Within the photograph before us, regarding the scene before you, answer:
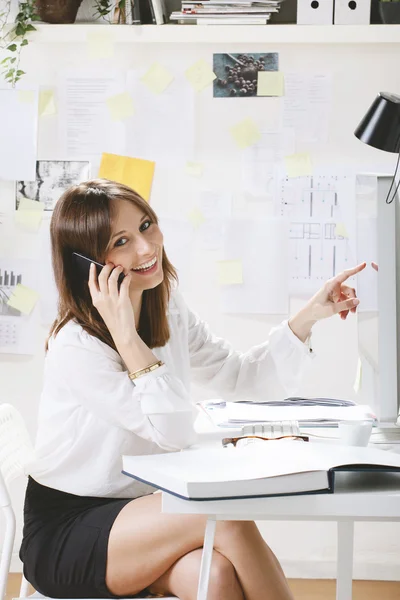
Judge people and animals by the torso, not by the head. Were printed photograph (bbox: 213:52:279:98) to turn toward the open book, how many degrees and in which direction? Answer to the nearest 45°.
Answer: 0° — it already faces it

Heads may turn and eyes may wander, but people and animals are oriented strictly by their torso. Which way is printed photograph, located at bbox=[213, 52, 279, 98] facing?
toward the camera

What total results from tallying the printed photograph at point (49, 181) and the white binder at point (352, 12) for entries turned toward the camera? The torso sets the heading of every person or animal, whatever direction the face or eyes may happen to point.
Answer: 2

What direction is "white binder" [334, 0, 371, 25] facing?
toward the camera

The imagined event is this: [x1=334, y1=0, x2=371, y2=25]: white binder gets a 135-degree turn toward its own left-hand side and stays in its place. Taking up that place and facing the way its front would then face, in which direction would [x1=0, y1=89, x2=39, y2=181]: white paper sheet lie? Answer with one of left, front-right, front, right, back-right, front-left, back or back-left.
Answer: back-left

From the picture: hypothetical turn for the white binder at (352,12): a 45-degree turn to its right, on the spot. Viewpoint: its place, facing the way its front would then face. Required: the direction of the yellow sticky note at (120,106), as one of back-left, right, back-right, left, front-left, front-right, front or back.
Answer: front-right

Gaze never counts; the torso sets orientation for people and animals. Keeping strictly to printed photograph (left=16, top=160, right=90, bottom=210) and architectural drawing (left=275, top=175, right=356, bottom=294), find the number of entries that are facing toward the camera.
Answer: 2

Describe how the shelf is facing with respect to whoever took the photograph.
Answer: facing the viewer

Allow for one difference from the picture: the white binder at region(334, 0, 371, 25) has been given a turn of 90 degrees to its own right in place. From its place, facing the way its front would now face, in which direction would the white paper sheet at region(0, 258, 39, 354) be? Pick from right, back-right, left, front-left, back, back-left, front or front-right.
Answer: front
